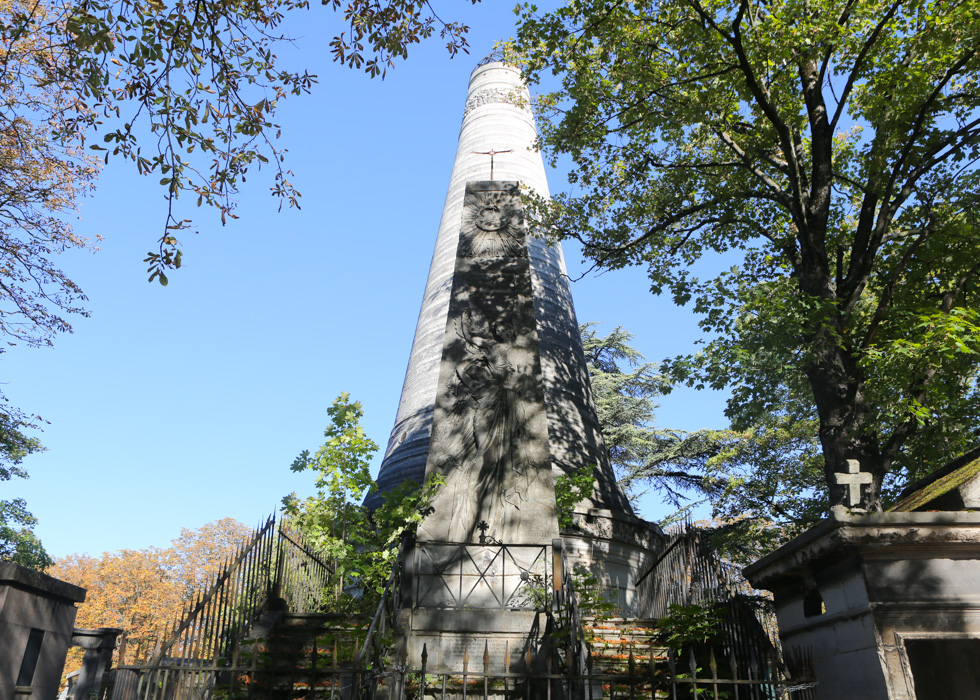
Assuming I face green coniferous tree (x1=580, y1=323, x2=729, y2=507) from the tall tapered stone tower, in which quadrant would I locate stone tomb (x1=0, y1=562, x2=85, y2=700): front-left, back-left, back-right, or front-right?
back-left

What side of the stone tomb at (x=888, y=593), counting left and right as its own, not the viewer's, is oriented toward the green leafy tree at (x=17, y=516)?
right

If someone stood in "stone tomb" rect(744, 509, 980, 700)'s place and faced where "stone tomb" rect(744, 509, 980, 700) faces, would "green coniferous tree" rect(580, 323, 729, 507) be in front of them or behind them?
behind

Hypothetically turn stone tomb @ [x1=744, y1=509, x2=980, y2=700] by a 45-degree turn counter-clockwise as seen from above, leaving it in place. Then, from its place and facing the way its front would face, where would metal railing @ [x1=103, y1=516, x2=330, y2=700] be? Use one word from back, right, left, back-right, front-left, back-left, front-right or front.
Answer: back-right

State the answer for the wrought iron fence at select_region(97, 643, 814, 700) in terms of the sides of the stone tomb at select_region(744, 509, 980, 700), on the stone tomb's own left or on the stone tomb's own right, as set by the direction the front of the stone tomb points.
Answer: on the stone tomb's own right

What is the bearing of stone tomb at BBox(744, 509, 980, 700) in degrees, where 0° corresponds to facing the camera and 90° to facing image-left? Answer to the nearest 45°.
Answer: approximately 0°

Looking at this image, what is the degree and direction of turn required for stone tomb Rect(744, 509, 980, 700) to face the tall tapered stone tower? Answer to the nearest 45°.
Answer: approximately 135° to its right
